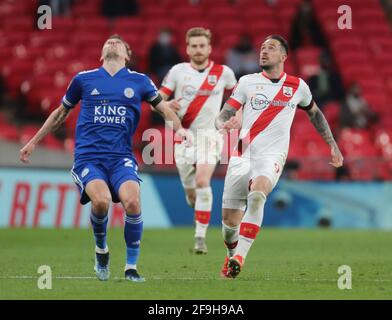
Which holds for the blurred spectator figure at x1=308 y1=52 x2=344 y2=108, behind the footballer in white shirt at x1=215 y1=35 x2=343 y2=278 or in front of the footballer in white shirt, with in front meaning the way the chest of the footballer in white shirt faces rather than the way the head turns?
behind

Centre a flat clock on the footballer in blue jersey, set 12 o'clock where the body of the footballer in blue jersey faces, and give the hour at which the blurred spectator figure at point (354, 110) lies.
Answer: The blurred spectator figure is roughly at 7 o'clock from the footballer in blue jersey.

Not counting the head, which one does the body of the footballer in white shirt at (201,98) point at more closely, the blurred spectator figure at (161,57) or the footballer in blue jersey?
the footballer in blue jersey

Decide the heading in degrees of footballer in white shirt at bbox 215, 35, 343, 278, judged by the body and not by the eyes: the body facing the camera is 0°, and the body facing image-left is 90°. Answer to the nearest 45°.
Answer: approximately 0°

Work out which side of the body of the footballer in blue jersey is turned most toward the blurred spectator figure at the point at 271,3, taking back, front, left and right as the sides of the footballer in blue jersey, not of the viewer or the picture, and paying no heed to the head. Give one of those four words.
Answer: back

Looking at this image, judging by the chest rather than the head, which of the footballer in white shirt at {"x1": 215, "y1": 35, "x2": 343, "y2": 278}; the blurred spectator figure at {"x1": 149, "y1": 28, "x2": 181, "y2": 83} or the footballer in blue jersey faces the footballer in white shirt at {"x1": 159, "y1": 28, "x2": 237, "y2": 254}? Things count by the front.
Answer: the blurred spectator figure

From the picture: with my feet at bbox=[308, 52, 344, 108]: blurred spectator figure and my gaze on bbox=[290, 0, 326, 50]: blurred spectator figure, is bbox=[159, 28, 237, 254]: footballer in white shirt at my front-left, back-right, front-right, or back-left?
back-left

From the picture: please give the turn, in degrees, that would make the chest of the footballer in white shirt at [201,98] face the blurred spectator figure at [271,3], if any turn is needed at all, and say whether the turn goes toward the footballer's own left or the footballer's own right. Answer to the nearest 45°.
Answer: approximately 180°

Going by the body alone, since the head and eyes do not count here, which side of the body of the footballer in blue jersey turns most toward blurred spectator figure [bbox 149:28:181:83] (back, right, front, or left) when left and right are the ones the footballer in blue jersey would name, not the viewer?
back
